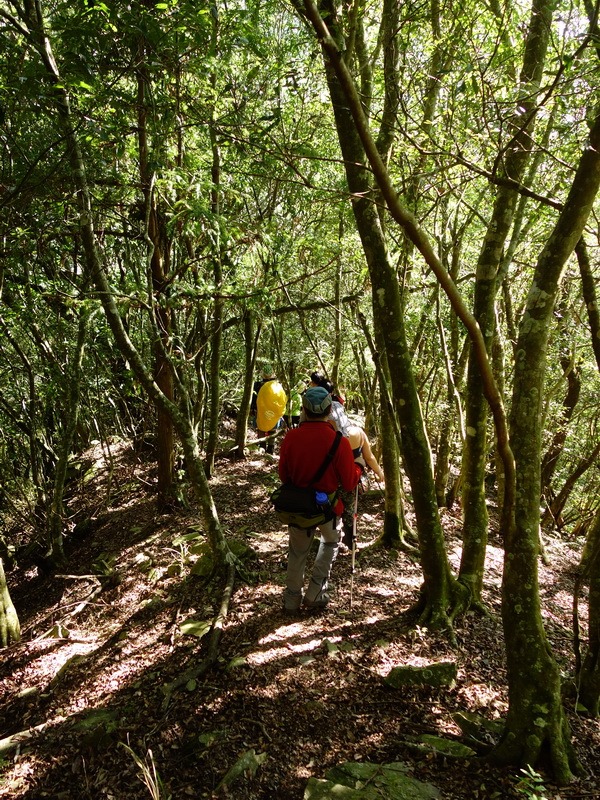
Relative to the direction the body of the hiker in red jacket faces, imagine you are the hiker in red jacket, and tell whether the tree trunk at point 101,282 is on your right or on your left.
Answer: on your left

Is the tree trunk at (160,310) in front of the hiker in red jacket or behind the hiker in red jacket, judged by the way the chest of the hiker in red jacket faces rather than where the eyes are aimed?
in front

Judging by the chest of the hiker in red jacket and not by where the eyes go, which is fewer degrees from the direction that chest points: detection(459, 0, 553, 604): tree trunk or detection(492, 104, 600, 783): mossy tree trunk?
the tree trunk

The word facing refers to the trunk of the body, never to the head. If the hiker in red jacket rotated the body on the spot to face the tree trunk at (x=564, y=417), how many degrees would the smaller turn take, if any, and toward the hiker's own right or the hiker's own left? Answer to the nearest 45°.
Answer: approximately 45° to the hiker's own right

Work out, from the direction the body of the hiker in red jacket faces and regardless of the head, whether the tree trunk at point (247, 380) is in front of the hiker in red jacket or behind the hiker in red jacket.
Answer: in front

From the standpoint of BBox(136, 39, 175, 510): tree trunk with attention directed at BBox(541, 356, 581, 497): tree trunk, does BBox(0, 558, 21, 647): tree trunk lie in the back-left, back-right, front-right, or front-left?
back-right

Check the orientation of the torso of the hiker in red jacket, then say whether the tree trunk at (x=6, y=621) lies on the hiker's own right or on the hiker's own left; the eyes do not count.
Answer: on the hiker's own left

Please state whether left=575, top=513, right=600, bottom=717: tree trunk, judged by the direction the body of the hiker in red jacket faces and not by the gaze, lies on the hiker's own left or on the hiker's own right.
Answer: on the hiker's own right

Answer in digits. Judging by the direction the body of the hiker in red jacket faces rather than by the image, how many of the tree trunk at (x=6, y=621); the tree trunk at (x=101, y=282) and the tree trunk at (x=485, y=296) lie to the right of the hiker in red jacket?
1

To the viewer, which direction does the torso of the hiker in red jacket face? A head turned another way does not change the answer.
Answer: away from the camera
